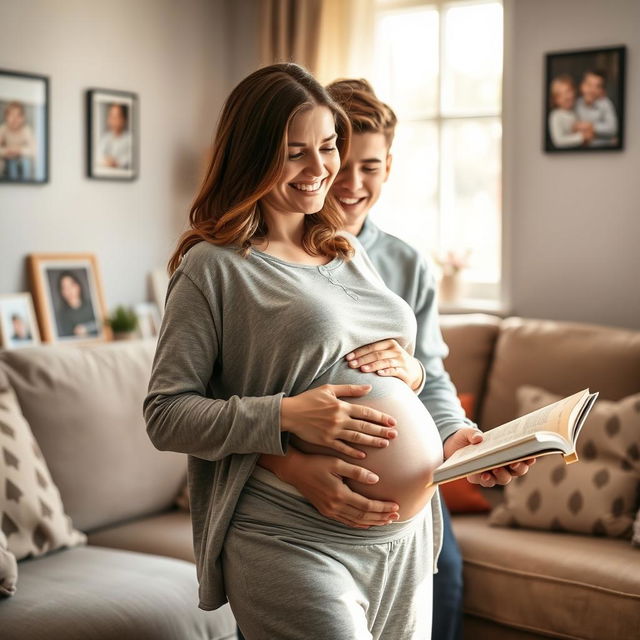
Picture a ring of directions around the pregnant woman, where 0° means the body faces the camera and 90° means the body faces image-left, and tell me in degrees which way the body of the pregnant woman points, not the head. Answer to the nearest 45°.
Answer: approximately 315°

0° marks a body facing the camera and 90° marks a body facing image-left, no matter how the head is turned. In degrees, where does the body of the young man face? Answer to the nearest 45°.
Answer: approximately 45°

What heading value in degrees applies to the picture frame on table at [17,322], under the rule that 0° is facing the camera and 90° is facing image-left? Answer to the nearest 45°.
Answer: approximately 315°

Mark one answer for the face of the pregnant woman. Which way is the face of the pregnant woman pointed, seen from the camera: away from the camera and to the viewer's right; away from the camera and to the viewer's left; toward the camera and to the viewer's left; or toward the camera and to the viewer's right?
toward the camera and to the viewer's right

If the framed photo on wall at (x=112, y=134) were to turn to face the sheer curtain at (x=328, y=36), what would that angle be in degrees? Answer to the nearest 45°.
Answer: approximately 45° to its left

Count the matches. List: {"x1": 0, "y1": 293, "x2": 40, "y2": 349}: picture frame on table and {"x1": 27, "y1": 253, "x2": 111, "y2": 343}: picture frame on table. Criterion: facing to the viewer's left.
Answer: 0

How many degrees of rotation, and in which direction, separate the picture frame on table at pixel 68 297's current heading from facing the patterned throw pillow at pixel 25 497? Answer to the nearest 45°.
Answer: approximately 45° to its right
